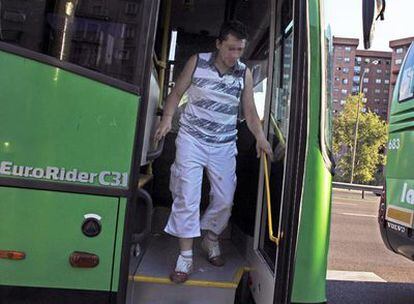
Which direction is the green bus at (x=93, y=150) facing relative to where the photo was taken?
to the viewer's right

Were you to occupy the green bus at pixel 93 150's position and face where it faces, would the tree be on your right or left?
on your left

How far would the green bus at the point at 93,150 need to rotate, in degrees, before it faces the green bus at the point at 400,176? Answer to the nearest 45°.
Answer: approximately 45° to its left
